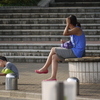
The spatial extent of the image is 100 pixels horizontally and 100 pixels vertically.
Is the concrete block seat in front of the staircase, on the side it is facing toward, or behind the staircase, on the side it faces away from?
in front

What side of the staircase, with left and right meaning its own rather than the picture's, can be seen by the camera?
front
